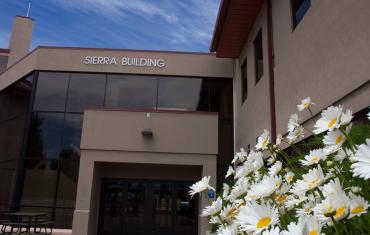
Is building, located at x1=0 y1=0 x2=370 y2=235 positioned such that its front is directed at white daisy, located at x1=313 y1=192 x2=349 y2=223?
yes

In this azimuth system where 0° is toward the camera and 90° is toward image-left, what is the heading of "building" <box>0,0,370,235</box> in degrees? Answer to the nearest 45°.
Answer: approximately 0°

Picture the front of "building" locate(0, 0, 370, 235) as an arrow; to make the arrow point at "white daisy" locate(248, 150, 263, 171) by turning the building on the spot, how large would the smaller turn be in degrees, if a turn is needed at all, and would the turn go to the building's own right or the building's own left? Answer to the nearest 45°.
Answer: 0° — it already faces it

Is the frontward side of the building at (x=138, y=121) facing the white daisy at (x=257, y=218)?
yes

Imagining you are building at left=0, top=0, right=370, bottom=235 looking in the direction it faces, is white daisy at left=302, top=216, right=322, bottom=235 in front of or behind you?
in front

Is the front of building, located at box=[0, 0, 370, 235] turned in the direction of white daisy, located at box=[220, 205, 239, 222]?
yes

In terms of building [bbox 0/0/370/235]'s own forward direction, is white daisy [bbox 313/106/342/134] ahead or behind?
ahead
